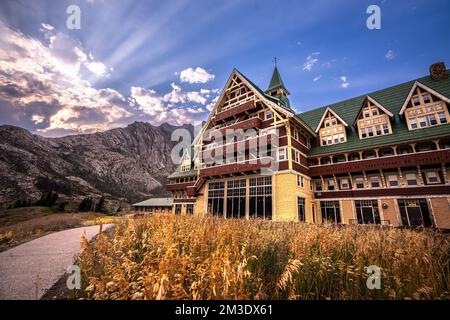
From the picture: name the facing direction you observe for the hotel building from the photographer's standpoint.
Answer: facing the viewer and to the left of the viewer
